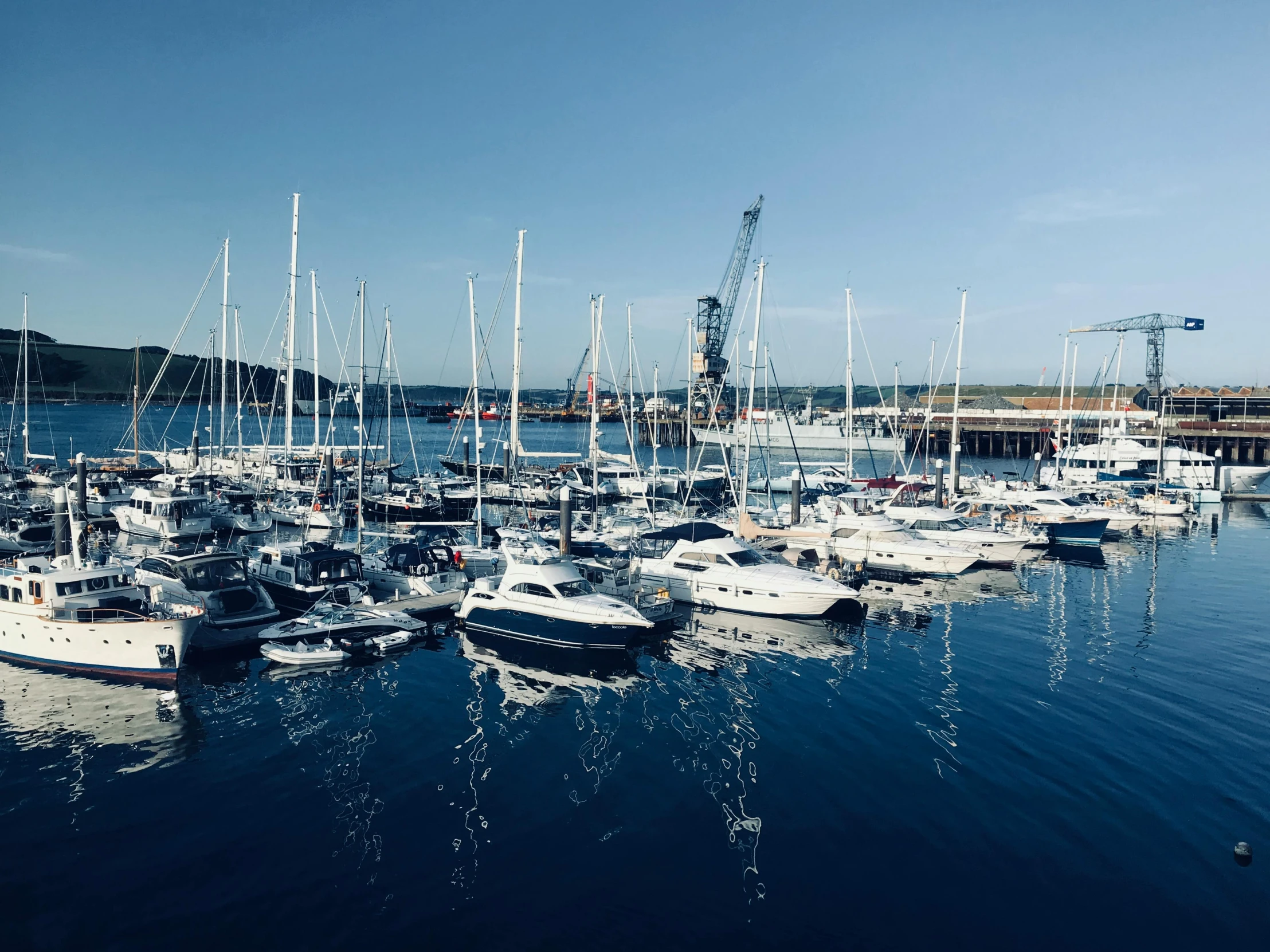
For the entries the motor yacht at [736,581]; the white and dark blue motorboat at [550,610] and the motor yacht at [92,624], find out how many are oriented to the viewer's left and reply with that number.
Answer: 0

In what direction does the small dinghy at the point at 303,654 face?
to the viewer's left

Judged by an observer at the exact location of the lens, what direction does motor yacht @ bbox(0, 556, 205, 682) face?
facing the viewer and to the right of the viewer

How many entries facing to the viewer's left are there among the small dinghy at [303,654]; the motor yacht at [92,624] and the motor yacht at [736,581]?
1

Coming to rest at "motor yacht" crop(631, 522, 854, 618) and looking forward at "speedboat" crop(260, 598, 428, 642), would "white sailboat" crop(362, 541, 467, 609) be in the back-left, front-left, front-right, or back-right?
front-right

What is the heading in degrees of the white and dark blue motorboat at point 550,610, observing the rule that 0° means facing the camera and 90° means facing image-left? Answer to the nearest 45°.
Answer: approximately 315°

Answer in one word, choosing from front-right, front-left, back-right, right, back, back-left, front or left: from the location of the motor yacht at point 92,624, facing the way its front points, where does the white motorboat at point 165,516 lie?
back-left
